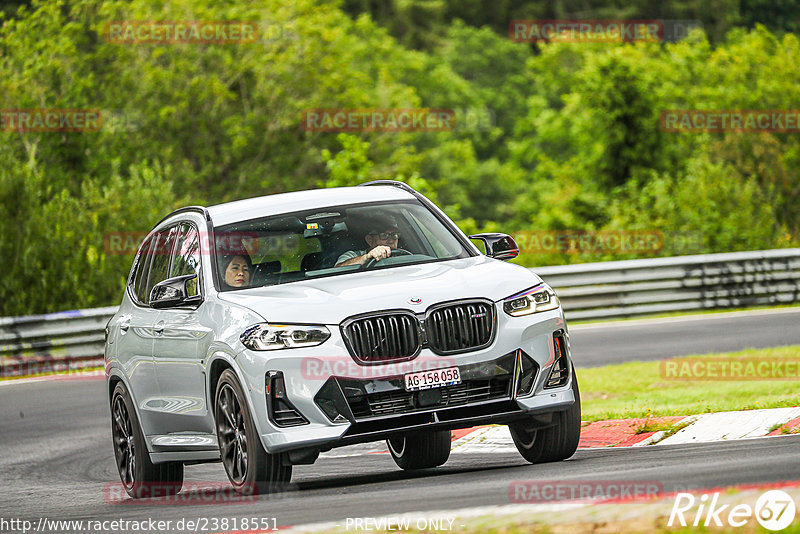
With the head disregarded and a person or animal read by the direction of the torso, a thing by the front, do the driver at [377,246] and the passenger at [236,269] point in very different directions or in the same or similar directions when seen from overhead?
same or similar directions

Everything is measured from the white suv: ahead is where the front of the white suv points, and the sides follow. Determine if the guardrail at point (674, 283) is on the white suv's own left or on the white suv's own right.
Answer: on the white suv's own left

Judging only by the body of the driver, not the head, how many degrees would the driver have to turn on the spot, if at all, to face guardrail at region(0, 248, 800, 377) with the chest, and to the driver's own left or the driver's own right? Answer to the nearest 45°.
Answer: approximately 135° to the driver's own left

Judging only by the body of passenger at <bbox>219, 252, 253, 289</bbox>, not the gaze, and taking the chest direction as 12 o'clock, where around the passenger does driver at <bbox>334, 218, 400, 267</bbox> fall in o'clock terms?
The driver is roughly at 10 o'clock from the passenger.

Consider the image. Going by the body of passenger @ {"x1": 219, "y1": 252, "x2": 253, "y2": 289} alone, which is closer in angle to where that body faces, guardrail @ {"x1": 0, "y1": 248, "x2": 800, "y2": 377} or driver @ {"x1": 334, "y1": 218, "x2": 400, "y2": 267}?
the driver

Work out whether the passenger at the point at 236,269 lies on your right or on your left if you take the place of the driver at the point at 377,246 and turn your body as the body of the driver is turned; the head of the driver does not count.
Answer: on your right

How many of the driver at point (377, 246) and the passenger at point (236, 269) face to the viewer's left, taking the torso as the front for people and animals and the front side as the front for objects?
0

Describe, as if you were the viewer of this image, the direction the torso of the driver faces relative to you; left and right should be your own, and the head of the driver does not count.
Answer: facing the viewer and to the right of the viewer

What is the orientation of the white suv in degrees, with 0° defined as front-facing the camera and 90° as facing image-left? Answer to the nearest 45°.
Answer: approximately 315°

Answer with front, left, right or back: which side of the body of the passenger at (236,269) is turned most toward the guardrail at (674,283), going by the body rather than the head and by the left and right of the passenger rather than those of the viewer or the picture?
left
